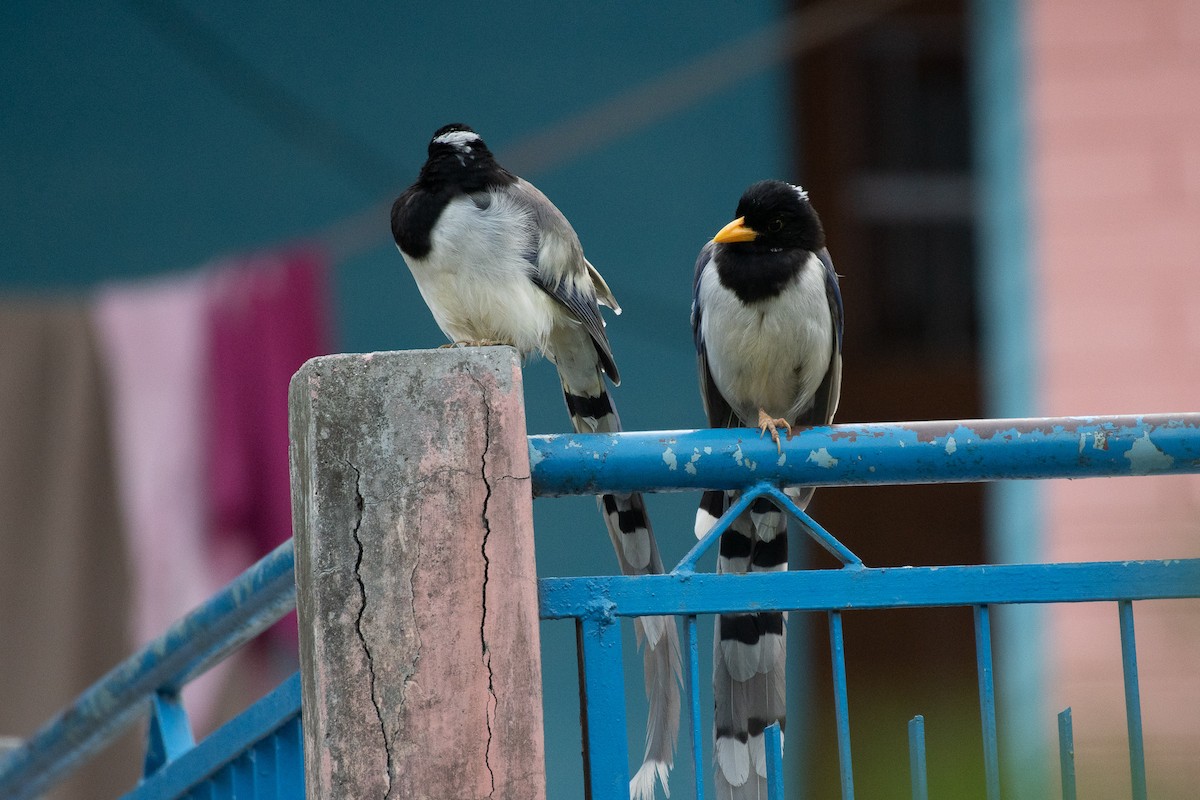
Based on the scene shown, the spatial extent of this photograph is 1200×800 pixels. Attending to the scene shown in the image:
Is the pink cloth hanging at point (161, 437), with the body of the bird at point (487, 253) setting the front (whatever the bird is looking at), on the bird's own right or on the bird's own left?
on the bird's own right

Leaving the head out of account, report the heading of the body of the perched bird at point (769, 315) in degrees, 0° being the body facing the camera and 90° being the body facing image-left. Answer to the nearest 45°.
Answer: approximately 0°

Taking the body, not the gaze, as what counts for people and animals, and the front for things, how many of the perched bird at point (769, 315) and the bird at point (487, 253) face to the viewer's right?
0

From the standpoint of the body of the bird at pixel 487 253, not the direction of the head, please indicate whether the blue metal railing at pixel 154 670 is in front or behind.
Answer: in front

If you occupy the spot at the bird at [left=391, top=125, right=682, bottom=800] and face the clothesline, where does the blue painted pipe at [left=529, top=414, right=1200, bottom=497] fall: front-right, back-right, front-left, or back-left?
back-right

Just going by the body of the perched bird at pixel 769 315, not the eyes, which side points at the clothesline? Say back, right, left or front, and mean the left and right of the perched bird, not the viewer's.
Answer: back

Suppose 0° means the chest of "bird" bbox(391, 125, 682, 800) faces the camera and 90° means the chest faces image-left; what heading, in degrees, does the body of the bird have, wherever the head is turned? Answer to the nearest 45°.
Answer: approximately 45°
